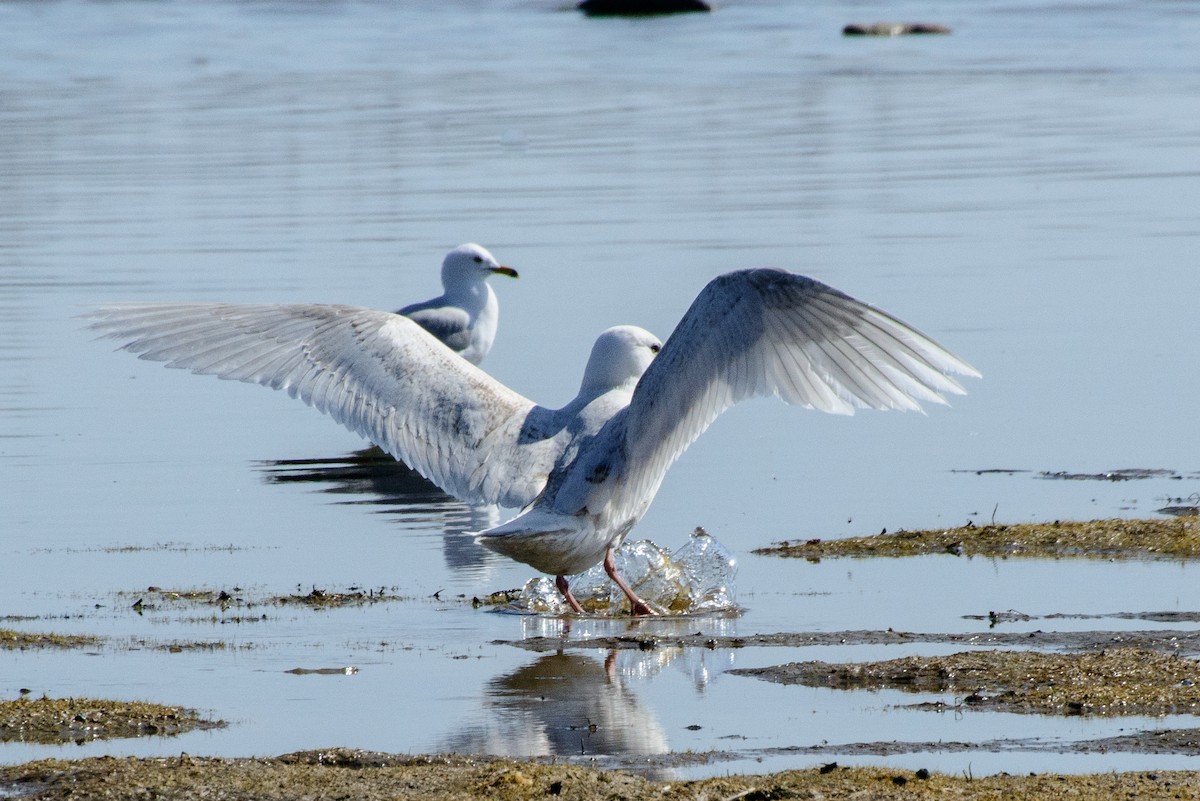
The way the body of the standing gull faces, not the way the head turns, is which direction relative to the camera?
to the viewer's right

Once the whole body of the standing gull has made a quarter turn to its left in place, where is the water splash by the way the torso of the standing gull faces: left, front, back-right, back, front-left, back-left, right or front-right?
back

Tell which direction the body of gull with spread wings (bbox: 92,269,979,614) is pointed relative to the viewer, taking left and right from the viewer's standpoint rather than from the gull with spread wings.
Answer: facing away from the viewer and to the right of the viewer

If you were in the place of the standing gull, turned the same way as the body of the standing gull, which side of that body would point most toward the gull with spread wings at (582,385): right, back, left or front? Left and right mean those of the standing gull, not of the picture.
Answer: right

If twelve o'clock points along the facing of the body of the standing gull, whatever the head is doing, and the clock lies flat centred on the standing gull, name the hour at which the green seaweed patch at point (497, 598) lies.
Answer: The green seaweed patch is roughly at 3 o'clock from the standing gull.
